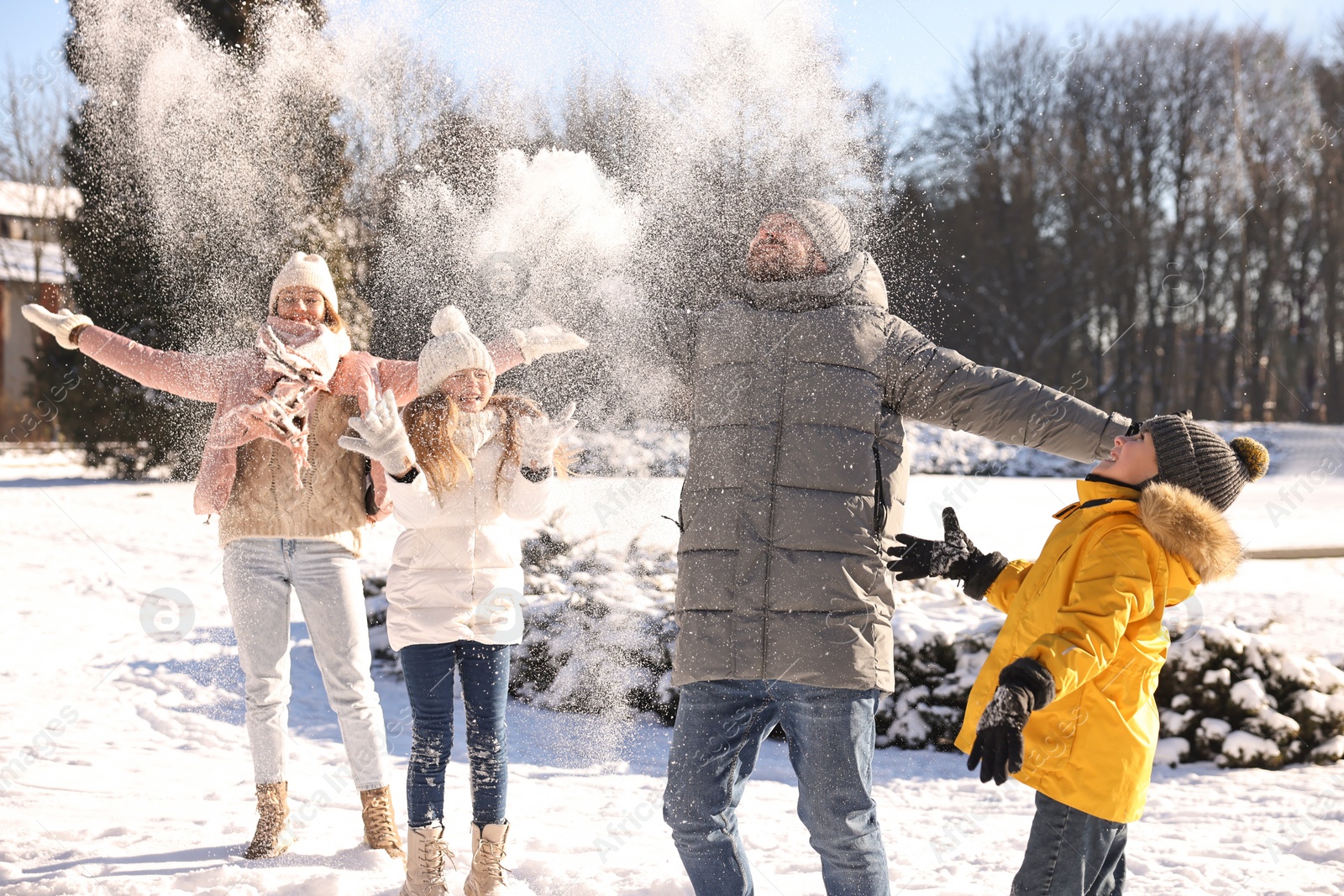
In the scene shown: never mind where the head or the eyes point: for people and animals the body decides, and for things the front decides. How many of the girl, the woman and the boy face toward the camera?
2

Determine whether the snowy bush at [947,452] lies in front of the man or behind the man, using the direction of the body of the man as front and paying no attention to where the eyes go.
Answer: behind

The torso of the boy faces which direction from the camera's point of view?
to the viewer's left

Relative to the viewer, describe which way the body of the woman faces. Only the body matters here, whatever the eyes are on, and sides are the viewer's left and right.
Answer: facing the viewer

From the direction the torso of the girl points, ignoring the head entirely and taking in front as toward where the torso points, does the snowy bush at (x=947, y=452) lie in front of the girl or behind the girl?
behind

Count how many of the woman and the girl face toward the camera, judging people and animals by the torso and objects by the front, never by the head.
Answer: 2

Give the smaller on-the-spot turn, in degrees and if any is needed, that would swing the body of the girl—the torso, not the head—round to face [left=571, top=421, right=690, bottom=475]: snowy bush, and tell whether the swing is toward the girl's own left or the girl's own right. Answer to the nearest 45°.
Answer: approximately 180°

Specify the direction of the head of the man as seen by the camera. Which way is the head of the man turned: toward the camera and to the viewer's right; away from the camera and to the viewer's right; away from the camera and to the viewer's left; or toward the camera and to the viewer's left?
toward the camera and to the viewer's left

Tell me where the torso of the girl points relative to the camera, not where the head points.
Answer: toward the camera
